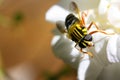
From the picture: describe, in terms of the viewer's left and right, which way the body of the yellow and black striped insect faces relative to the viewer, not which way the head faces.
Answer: facing the viewer and to the right of the viewer
